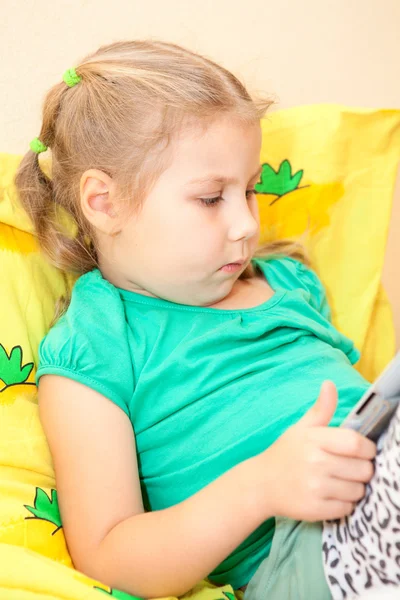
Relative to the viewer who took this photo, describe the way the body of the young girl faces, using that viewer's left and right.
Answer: facing the viewer and to the right of the viewer
